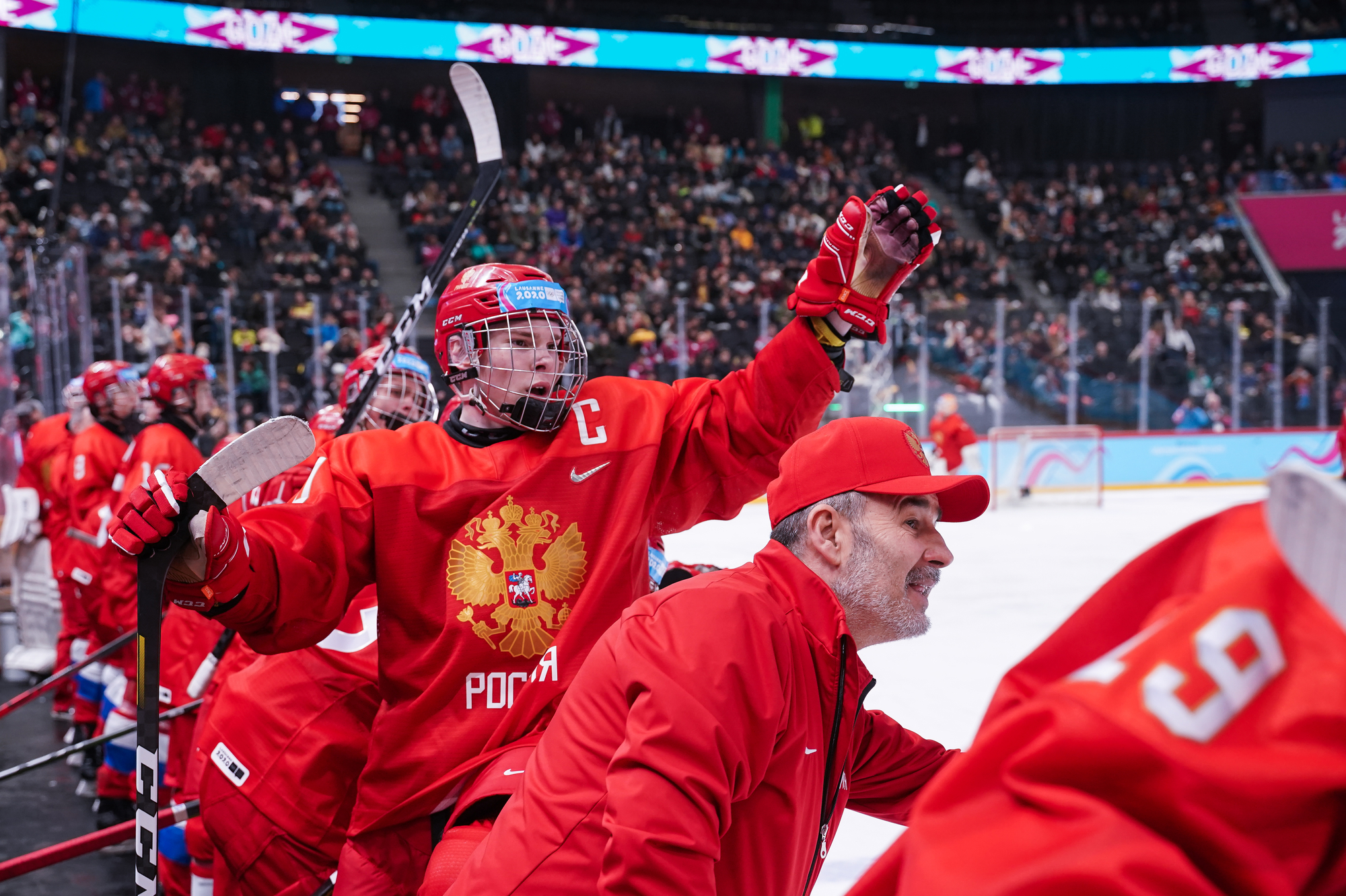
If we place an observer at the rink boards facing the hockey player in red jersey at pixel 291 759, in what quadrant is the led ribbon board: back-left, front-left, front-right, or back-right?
back-right

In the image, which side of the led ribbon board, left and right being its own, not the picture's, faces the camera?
front

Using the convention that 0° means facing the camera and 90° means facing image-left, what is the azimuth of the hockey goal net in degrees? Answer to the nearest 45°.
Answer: approximately 0°

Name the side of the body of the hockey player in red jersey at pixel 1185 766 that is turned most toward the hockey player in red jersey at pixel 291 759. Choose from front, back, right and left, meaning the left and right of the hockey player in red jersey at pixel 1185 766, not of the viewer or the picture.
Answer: left

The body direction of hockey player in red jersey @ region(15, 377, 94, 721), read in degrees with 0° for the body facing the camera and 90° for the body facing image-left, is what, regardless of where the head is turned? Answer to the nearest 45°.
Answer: approximately 270°

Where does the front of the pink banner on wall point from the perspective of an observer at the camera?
facing the viewer

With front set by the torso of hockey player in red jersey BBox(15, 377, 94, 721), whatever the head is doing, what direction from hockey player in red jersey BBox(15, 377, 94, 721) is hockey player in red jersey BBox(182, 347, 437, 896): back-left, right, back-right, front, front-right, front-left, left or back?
right

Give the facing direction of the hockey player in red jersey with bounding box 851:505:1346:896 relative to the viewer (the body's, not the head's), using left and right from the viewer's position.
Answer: facing away from the viewer and to the right of the viewer

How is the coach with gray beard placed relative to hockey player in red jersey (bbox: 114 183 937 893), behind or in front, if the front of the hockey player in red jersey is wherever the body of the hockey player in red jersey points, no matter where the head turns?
in front

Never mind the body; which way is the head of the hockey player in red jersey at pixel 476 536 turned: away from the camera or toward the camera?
toward the camera

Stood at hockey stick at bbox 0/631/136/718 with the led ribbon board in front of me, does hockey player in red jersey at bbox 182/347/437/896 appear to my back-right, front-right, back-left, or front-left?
back-right

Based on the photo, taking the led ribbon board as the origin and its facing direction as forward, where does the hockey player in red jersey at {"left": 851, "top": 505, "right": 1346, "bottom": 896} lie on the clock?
The hockey player in red jersey is roughly at 12 o'clock from the led ribbon board.

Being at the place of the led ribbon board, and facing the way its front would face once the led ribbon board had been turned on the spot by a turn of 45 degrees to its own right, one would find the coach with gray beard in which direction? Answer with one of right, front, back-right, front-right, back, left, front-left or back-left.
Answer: front-left

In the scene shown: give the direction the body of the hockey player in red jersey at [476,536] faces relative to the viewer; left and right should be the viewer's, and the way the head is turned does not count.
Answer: facing the viewer and to the right of the viewer

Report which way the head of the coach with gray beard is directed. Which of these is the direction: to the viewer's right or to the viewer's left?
to the viewer's right
